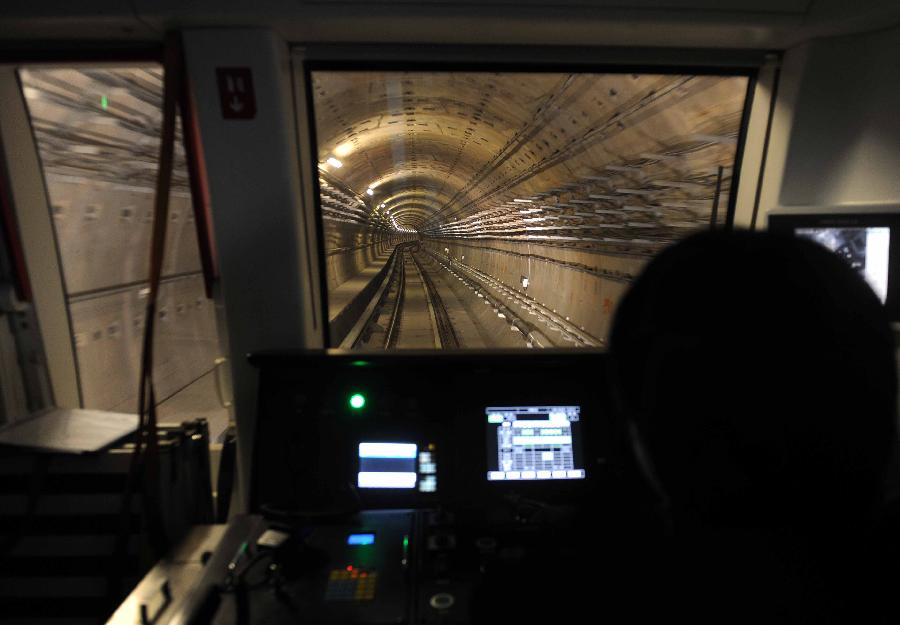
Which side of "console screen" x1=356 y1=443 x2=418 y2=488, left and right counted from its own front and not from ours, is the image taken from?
front

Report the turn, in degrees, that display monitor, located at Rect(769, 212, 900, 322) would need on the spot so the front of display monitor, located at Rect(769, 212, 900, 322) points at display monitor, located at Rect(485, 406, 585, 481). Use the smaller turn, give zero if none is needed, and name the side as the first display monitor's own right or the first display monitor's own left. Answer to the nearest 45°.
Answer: approximately 45° to the first display monitor's own right

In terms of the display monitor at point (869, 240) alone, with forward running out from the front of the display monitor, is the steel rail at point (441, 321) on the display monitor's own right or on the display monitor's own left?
on the display monitor's own right

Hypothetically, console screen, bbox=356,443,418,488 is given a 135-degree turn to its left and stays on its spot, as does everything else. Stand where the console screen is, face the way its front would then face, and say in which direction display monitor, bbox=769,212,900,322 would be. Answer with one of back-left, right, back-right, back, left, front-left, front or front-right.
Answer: front-right

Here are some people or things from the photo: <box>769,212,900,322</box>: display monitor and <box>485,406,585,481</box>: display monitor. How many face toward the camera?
2

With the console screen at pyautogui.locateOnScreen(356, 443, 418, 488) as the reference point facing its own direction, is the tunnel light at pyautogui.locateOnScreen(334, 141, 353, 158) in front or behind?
behind

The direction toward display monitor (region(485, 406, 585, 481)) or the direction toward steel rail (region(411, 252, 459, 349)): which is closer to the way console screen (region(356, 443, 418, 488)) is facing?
the display monitor

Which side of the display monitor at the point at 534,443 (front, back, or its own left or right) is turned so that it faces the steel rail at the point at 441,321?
back

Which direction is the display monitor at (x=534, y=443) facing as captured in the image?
toward the camera

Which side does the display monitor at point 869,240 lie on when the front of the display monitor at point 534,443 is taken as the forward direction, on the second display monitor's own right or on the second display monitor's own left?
on the second display monitor's own left

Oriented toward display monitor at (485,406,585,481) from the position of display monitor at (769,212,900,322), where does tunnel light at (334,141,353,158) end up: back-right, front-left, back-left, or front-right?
front-right

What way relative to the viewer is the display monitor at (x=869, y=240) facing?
toward the camera
